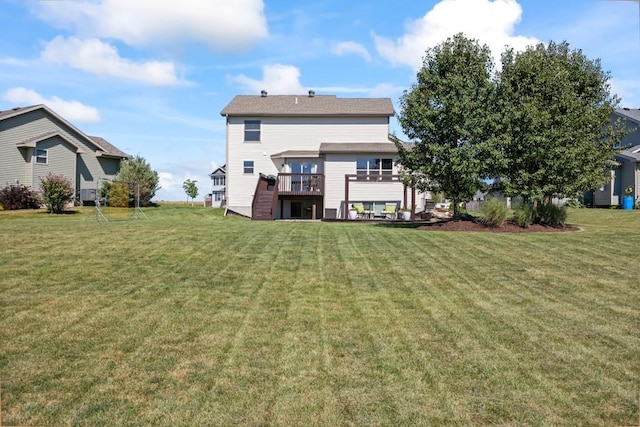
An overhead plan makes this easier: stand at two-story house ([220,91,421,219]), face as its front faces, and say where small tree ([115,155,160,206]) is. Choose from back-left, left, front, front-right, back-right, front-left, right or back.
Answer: left

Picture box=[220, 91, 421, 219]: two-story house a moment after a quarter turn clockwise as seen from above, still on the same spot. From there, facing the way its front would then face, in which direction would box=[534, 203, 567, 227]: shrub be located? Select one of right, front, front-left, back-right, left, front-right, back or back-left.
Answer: front-right

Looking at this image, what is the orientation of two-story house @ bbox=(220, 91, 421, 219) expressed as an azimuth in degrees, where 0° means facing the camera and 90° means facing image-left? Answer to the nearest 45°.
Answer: approximately 180°

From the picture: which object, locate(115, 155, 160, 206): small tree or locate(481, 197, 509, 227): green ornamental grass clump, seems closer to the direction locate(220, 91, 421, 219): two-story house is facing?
the small tree

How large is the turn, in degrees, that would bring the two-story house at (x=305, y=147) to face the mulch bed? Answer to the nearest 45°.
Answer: approximately 135° to its right

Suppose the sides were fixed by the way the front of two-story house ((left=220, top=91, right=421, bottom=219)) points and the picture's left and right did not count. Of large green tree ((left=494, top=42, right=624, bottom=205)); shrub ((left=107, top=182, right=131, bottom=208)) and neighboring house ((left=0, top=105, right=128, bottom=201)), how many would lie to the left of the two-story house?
2

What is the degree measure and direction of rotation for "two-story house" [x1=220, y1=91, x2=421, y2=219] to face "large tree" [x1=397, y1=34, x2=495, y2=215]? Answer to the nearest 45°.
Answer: approximately 135° to its right

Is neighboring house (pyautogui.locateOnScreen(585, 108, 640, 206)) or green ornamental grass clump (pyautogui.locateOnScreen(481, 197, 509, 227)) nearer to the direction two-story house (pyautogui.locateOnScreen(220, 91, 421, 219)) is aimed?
the neighboring house

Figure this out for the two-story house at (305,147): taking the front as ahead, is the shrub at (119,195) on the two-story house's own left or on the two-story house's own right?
on the two-story house's own left

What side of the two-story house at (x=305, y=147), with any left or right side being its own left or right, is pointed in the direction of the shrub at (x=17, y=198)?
left

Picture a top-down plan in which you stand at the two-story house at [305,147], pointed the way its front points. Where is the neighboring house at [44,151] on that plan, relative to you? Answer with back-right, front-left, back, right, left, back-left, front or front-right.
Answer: left

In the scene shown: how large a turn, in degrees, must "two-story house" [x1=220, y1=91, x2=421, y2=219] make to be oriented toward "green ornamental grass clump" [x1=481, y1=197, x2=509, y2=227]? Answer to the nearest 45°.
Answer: approximately 135° to its right

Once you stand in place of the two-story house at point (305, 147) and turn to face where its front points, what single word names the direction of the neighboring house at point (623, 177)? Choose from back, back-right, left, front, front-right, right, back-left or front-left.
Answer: right
